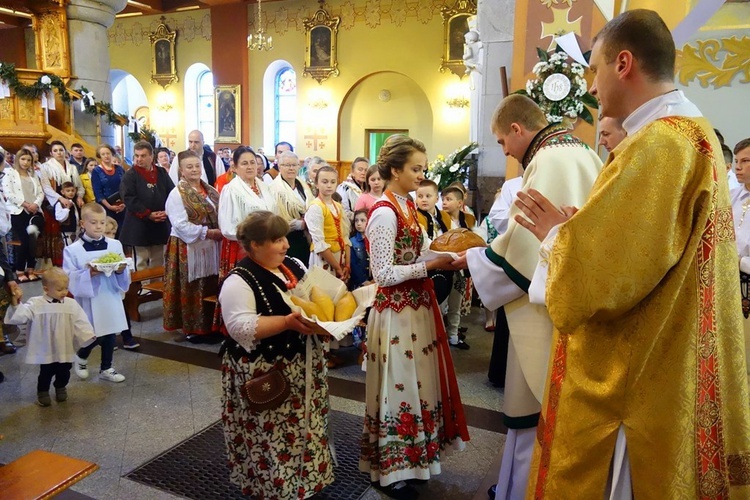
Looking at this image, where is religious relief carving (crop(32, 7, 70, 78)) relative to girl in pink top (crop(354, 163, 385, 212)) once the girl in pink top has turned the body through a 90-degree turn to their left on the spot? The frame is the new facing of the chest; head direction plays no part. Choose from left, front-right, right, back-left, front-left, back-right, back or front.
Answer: left

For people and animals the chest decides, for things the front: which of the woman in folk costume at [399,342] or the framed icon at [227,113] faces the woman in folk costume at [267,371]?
the framed icon

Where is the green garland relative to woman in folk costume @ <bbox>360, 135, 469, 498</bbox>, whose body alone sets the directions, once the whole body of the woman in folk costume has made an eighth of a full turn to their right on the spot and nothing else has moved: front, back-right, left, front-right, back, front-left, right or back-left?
back

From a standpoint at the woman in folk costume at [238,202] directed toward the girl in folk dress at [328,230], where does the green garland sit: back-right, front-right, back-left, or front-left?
back-left

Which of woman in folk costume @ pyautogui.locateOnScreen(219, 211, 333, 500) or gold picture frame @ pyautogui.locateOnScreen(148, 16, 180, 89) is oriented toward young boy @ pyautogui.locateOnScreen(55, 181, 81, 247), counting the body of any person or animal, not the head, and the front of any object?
the gold picture frame

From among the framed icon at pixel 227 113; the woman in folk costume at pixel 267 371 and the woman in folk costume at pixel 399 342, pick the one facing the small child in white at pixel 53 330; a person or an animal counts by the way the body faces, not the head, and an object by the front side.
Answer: the framed icon

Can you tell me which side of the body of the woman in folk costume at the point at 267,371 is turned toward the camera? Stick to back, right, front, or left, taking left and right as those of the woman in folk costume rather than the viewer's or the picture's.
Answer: right
